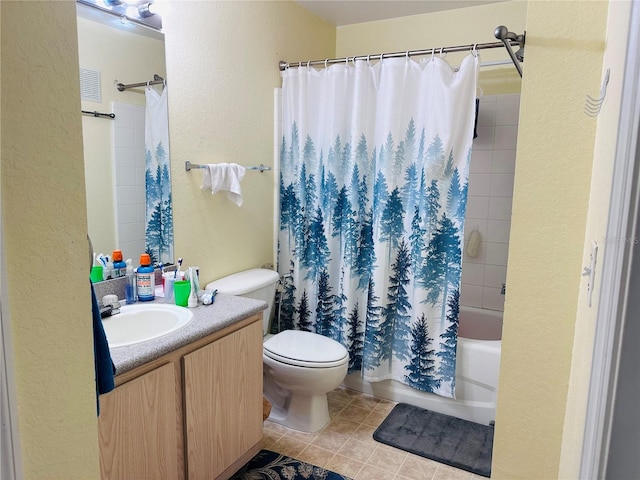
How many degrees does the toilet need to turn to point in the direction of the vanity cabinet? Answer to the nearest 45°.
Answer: approximately 90° to its right

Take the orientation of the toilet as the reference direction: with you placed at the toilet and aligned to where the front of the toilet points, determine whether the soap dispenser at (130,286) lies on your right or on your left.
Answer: on your right

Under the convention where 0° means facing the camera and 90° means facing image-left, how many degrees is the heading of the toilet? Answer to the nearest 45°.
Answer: approximately 315°

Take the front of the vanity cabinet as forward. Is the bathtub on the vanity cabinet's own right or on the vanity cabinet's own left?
on the vanity cabinet's own left

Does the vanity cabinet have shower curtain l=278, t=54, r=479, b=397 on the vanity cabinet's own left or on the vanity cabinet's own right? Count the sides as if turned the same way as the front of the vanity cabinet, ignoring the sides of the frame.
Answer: on the vanity cabinet's own left
